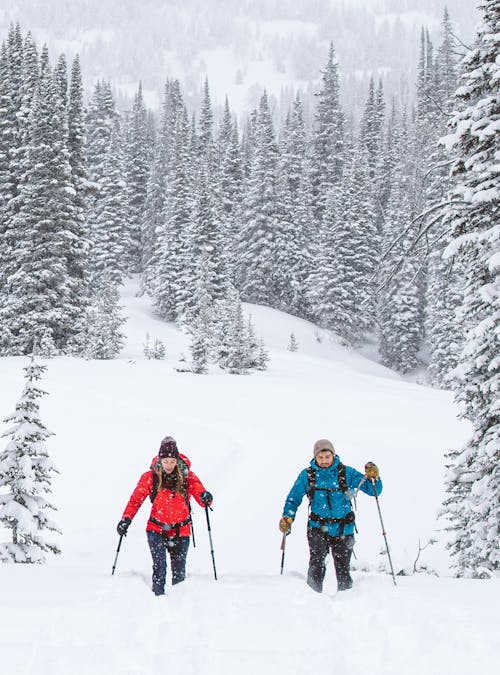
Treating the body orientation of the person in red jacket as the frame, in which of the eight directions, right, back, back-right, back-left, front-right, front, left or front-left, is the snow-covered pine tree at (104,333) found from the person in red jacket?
back

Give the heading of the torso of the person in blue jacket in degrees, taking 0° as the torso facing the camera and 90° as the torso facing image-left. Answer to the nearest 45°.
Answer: approximately 0°

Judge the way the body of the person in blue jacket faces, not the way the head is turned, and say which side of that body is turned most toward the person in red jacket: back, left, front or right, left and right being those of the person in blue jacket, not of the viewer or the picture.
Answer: right

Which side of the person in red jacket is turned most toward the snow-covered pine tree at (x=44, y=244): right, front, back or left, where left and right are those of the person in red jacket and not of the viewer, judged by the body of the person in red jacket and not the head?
back

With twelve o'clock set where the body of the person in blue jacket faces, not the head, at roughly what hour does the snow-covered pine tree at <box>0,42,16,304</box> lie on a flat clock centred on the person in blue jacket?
The snow-covered pine tree is roughly at 5 o'clock from the person in blue jacket.

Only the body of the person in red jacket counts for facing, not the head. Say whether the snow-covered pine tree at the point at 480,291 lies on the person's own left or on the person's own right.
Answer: on the person's own left

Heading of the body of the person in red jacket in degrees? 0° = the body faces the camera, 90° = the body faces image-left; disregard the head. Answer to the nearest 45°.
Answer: approximately 0°

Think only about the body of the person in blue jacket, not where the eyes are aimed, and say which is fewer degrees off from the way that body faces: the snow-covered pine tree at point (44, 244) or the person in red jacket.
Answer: the person in red jacket

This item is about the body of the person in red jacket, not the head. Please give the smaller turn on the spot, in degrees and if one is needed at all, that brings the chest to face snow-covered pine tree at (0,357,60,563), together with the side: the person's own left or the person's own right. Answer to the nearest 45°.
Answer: approximately 135° to the person's own right

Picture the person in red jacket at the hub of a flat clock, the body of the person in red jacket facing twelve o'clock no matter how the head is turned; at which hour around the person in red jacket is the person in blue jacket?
The person in blue jacket is roughly at 9 o'clock from the person in red jacket.
